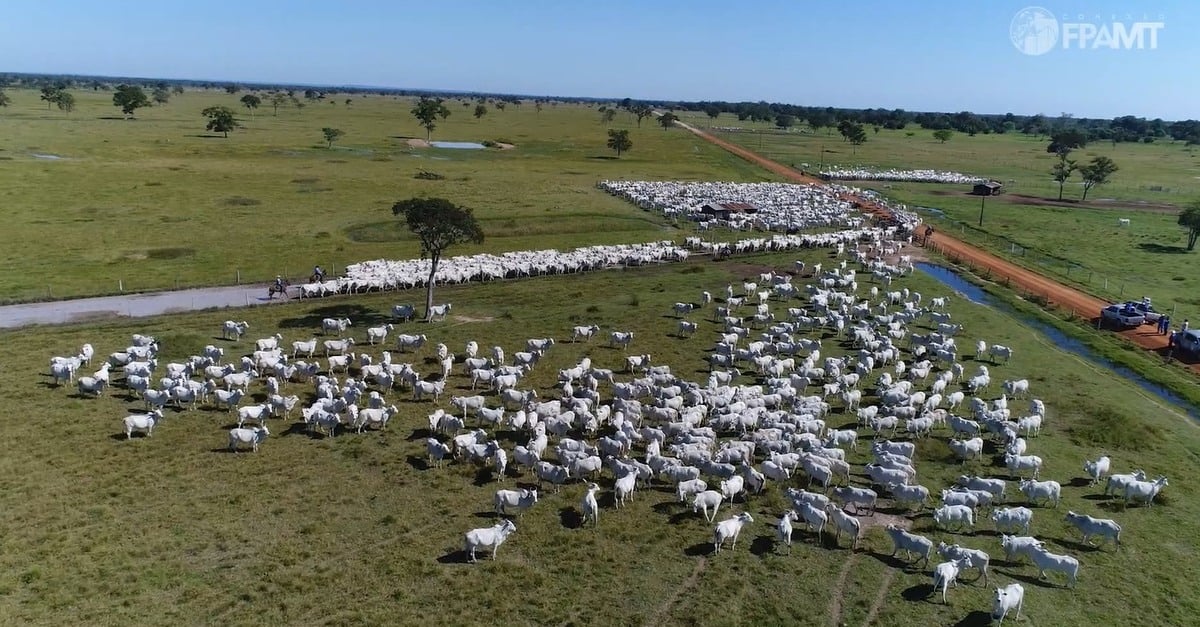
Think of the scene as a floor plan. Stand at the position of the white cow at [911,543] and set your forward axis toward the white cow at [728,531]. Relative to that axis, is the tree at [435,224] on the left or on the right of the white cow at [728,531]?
right

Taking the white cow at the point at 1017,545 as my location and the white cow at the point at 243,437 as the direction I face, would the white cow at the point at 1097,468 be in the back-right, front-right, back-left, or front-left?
back-right

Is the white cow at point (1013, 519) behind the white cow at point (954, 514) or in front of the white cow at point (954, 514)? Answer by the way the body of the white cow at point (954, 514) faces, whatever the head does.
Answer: behind

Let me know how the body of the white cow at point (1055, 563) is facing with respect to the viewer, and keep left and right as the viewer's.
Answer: facing to the left of the viewer

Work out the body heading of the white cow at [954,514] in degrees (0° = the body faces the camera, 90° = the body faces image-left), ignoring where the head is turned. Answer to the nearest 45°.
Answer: approximately 90°

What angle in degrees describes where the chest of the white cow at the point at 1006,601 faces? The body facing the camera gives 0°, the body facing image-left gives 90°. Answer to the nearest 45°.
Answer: approximately 45°
